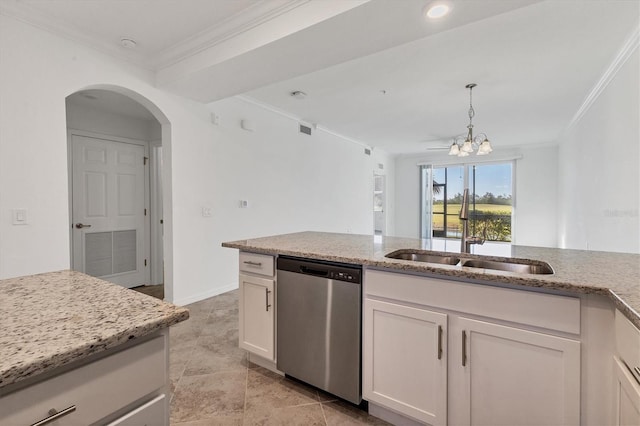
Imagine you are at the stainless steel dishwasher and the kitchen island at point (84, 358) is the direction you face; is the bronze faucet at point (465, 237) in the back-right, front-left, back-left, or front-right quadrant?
back-left

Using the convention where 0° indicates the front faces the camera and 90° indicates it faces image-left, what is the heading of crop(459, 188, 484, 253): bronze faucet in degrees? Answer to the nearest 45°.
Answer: approximately 0°

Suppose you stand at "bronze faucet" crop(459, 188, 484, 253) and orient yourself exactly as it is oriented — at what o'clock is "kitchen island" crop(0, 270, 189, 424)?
The kitchen island is roughly at 1 o'clock from the bronze faucet.

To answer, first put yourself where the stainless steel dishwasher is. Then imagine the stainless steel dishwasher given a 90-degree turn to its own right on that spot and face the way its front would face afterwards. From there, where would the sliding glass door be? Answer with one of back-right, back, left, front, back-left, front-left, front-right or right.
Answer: right

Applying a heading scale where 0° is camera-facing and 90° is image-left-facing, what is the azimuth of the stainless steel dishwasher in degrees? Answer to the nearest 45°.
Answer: approximately 45°

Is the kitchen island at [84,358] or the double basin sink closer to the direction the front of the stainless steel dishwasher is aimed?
the kitchen island

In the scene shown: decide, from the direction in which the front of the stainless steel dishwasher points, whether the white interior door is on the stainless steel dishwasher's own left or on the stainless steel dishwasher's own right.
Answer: on the stainless steel dishwasher's own right

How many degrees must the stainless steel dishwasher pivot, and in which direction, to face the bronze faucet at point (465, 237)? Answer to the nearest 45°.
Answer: approximately 135° to its left

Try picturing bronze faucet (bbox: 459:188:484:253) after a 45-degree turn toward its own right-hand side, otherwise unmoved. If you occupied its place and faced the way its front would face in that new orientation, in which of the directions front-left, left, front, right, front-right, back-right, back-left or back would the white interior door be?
front-right

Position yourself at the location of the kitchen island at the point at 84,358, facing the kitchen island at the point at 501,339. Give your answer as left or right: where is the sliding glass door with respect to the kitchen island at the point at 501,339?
left
